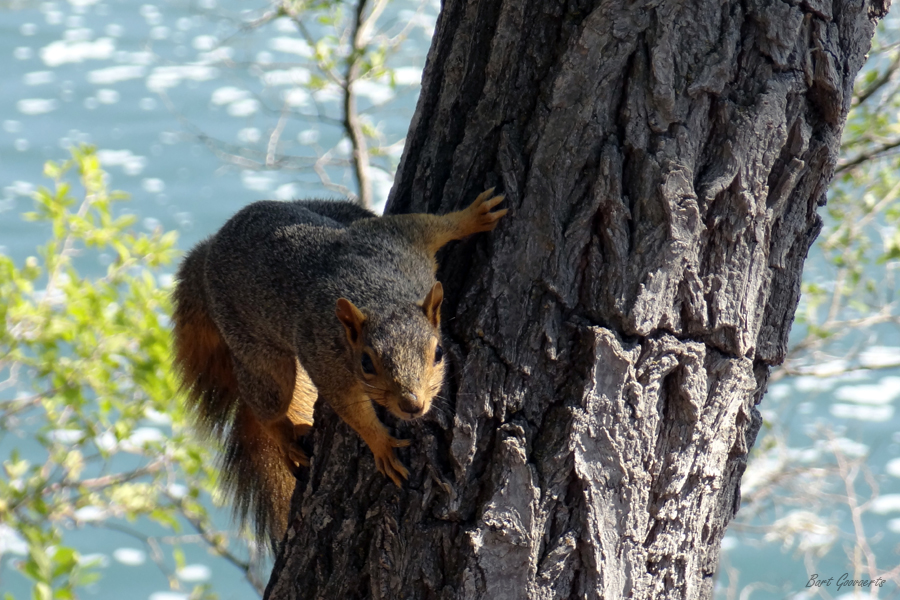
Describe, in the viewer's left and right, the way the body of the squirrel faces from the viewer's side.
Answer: facing the viewer and to the right of the viewer
